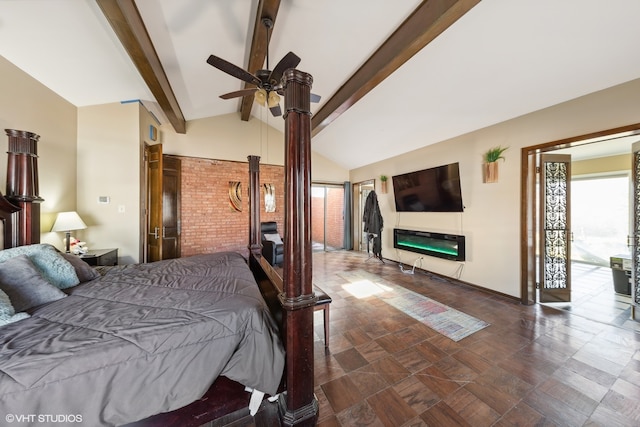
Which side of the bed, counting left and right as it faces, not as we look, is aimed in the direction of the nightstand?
left

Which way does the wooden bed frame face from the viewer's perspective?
to the viewer's right

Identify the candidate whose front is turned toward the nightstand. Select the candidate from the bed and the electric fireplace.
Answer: the electric fireplace

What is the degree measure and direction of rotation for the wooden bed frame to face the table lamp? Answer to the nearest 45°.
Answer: approximately 135° to its left

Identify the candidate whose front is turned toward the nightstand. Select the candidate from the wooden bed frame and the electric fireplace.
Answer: the electric fireplace

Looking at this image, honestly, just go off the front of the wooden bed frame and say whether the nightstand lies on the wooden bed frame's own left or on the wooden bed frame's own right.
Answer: on the wooden bed frame's own left

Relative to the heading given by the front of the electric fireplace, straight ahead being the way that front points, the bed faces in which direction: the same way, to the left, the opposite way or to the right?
the opposite way

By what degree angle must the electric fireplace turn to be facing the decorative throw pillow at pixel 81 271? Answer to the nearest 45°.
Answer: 0° — it already faces it

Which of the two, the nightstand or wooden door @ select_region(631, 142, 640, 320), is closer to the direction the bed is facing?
the wooden door

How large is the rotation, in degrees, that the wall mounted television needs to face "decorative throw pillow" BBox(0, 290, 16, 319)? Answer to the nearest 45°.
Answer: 0° — it already faces it

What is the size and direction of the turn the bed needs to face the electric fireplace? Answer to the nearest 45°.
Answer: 0° — it already faces it

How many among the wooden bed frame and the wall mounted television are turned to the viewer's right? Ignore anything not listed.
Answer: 1
